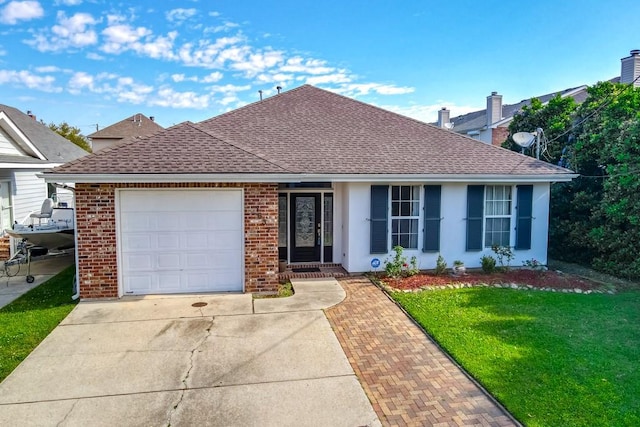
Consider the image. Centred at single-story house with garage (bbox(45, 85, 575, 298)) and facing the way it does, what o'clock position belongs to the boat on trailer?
The boat on trailer is roughly at 3 o'clock from the single-story house with garage.

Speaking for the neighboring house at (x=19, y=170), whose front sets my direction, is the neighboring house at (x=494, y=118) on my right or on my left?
on my left

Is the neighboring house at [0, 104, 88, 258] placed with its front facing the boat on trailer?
yes

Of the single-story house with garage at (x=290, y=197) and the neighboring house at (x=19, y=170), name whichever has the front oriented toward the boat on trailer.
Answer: the neighboring house at (x=19, y=170)

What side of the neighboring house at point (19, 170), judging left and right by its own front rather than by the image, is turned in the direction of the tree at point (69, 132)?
back

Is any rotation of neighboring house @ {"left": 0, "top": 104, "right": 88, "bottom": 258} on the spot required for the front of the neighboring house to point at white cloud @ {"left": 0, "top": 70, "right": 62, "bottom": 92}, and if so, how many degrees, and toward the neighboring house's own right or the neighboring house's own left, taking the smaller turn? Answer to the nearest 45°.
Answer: approximately 180°

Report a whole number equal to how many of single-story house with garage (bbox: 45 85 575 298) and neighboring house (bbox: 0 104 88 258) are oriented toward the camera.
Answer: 2

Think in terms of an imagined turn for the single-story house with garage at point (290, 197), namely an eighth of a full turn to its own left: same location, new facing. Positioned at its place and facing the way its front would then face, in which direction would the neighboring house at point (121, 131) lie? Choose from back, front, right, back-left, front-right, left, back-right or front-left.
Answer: back

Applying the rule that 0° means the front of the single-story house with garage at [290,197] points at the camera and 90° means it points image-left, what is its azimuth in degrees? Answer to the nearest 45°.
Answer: approximately 0°
